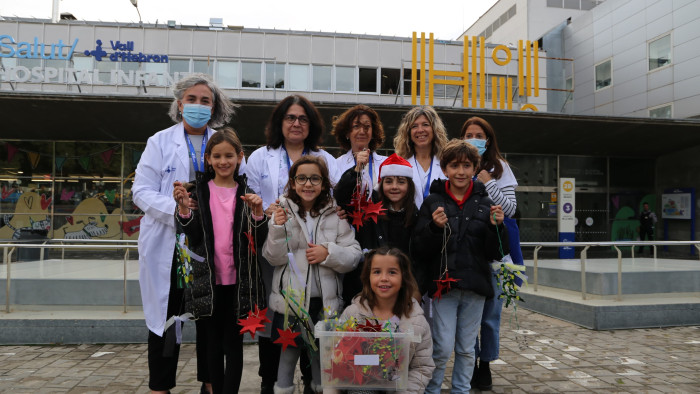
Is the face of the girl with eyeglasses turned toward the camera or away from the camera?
toward the camera

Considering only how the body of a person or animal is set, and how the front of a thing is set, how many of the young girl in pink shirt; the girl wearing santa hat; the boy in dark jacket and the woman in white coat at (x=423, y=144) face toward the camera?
4

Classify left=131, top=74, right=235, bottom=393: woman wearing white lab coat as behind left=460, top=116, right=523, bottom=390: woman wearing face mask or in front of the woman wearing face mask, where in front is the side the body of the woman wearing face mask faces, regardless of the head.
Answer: in front

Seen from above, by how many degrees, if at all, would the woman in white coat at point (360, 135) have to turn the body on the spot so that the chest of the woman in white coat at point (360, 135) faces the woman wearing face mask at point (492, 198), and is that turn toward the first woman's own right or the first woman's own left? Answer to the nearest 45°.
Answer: approximately 90° to the first woman's own left

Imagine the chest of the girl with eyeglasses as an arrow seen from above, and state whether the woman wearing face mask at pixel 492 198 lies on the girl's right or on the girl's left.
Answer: on the girl's left

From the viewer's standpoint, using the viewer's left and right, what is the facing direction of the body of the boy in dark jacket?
facing the viewer

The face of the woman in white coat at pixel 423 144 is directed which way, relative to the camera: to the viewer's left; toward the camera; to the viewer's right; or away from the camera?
toward the camera

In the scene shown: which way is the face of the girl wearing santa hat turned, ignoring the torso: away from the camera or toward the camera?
toward the camera

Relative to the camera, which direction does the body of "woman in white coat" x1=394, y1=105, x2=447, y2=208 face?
toward the camera

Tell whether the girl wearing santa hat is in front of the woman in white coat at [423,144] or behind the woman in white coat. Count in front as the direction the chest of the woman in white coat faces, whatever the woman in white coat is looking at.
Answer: in front

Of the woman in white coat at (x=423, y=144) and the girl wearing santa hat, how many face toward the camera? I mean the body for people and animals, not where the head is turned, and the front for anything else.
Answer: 2

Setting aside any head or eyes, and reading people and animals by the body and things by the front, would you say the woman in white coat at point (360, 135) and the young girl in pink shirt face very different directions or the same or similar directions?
same or similar directions

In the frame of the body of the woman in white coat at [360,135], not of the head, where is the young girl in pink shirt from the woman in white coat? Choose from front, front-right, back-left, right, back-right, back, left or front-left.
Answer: front-right

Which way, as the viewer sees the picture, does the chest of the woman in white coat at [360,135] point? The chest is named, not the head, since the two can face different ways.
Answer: toward the camera
